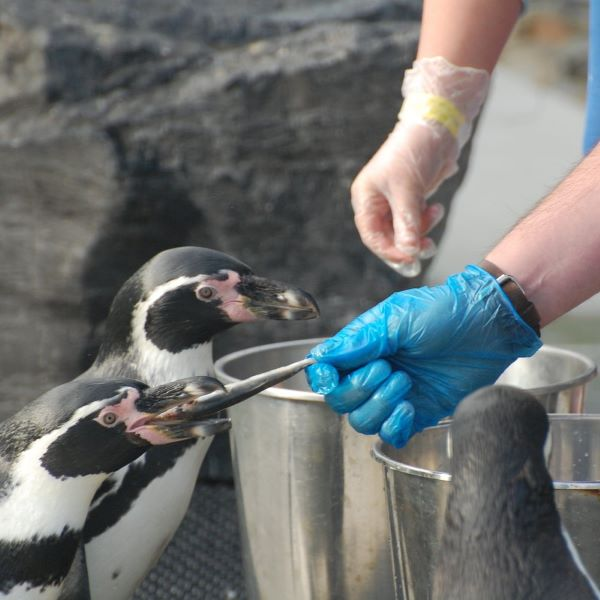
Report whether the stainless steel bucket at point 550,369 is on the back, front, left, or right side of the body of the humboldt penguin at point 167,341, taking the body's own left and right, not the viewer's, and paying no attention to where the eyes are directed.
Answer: front

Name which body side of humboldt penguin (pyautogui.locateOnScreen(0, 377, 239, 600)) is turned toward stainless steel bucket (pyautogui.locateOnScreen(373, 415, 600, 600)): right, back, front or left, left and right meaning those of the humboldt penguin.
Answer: front

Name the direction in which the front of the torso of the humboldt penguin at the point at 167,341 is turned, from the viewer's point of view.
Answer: to the viewer's right

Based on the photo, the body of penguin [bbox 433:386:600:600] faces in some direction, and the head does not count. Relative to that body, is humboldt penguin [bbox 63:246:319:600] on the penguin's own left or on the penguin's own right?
on the penguin's own left

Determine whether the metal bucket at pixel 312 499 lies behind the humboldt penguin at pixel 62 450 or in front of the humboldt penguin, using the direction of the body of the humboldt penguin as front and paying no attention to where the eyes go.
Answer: in front

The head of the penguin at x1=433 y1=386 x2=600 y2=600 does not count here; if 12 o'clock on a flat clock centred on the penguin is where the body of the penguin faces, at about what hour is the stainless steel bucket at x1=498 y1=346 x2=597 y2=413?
The stainless steel bucket is roughly at 12 o'clock from the penguin.

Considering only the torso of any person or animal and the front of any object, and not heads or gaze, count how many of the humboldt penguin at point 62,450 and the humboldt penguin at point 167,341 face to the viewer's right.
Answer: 2

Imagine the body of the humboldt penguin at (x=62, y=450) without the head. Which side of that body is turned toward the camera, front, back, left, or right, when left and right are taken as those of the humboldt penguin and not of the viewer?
right

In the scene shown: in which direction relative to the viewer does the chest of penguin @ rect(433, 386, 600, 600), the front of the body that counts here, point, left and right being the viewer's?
facing away from the viewer
